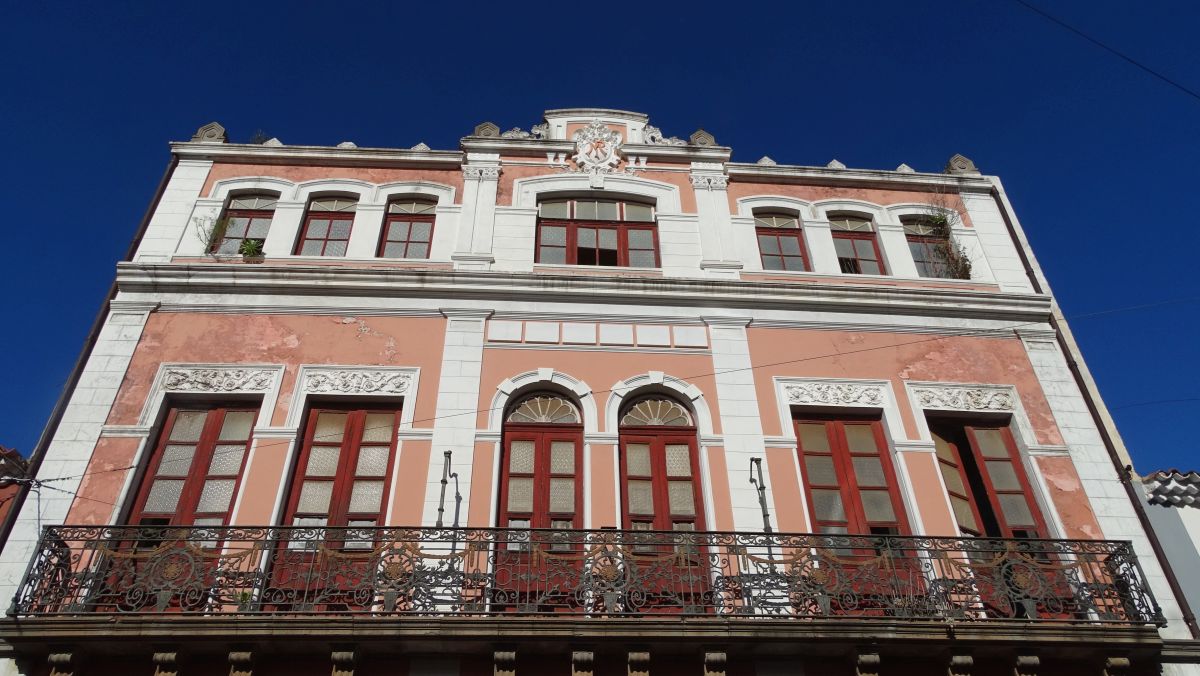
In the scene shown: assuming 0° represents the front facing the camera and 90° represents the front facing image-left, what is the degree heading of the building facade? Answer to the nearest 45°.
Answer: approximately 0°
